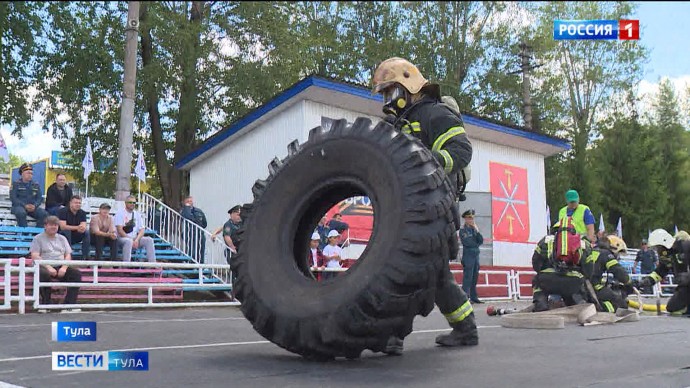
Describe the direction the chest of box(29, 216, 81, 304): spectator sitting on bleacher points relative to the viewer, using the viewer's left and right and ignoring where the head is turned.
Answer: facing the viewer

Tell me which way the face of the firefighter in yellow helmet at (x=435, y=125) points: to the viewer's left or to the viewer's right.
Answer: to the viewer's left

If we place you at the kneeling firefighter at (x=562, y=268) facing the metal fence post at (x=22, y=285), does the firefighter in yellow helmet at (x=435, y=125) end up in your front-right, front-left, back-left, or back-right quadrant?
front-left

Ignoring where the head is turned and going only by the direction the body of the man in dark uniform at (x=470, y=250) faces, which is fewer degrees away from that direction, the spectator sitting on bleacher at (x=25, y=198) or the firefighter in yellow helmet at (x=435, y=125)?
the firefighter in yellow helmet

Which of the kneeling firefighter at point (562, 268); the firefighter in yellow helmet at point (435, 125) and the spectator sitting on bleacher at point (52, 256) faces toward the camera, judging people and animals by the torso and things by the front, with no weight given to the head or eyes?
the spectator sitting on bleacher

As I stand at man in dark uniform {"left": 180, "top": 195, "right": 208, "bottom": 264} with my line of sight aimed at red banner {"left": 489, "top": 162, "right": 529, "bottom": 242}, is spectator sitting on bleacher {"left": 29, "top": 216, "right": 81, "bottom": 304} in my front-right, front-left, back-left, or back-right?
back-right

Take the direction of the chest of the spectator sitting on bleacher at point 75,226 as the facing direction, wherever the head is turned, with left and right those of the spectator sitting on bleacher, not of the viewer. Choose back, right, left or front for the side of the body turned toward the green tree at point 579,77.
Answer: left

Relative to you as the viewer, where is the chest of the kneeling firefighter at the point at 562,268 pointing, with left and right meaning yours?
facing away from the viewer

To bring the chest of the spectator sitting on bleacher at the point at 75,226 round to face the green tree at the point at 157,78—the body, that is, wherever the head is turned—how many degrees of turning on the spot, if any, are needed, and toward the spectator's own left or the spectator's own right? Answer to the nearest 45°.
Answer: approximately 135° to the spectator's own left

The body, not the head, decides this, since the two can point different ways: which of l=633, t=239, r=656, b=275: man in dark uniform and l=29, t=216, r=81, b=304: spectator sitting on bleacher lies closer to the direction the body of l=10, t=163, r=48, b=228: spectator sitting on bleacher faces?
the spectator sitting on bleacher

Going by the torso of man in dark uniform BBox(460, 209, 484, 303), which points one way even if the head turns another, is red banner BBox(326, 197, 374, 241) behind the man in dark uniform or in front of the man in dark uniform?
behind

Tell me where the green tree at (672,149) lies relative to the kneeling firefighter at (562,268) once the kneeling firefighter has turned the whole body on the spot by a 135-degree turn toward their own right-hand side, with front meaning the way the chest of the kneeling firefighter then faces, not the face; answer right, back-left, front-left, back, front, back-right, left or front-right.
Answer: back-left

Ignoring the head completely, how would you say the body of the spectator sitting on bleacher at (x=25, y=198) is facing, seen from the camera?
toward the camera

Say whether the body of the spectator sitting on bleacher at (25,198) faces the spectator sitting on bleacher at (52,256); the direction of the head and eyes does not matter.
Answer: yes

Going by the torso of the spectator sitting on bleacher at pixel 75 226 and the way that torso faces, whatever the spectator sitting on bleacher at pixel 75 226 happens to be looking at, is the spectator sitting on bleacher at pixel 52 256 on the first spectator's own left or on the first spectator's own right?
on the first spectator's own right

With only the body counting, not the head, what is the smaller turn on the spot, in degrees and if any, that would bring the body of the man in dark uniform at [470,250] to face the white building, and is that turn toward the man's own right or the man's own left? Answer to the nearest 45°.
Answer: approximately 180°
